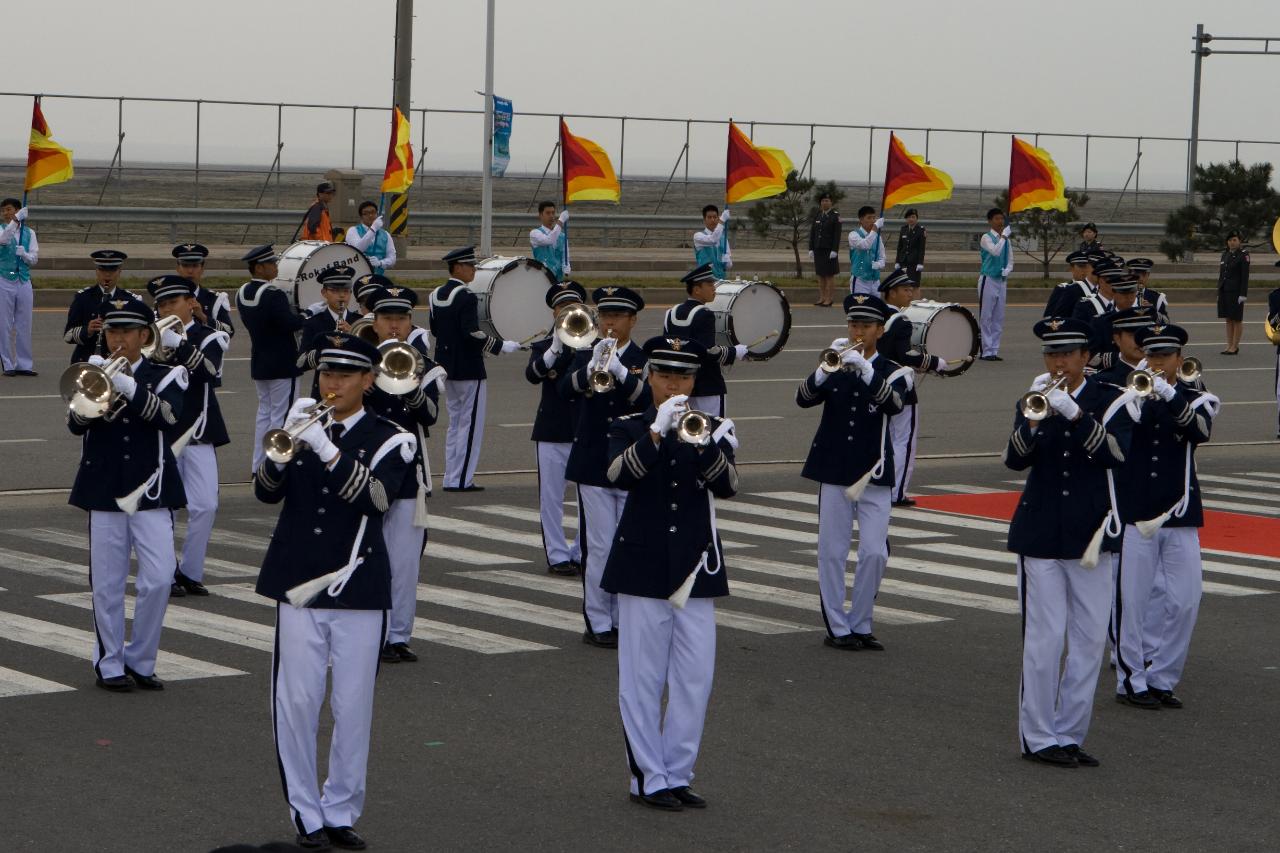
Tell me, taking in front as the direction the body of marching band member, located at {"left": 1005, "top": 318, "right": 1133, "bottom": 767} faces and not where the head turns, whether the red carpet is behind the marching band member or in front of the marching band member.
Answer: behind

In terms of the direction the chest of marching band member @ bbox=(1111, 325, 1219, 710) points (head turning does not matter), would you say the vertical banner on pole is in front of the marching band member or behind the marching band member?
behind

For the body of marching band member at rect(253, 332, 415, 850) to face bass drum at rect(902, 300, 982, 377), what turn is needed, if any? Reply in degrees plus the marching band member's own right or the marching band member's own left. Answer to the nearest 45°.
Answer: approximately 180°

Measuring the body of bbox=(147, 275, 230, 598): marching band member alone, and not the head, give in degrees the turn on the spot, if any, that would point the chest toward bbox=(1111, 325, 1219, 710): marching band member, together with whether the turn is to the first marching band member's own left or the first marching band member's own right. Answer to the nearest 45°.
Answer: approximately 90° to the first marching band member's own left

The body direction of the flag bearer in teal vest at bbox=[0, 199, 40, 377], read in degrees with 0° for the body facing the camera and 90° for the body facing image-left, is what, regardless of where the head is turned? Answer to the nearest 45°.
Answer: approximately 0°

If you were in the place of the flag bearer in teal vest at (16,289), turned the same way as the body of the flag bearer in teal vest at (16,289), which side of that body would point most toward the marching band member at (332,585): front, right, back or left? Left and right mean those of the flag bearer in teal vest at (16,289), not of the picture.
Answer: front

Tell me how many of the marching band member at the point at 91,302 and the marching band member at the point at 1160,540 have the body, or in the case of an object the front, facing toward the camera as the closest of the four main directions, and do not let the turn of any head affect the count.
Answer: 2

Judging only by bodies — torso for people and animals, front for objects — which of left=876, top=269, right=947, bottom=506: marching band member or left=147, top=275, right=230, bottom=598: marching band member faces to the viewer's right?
left=876, top=269, right=947, bottom=506: marching band member

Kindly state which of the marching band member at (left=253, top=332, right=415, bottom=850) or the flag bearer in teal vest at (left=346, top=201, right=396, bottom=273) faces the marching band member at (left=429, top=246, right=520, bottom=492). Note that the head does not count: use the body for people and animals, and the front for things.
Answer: the flag bearer in teal vest at (left=346, top=201, right=396, bottom=273)

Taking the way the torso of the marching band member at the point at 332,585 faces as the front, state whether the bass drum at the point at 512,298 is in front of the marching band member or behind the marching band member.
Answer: behind

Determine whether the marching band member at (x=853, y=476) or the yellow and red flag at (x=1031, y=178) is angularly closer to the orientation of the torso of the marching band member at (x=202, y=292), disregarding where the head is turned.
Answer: the marching band member

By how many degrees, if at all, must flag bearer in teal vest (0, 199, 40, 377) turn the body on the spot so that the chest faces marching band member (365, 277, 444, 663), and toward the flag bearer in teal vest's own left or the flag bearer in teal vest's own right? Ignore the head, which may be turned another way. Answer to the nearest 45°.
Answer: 0° — they already face them
